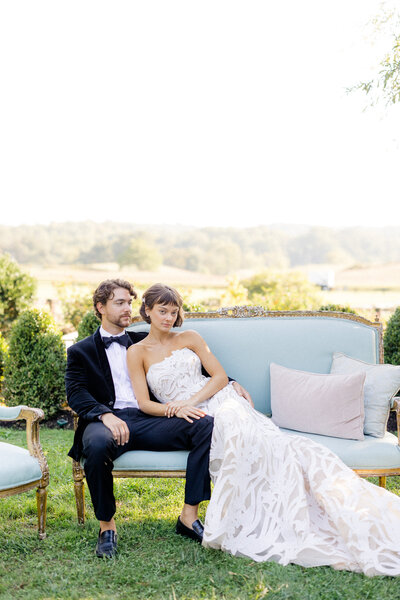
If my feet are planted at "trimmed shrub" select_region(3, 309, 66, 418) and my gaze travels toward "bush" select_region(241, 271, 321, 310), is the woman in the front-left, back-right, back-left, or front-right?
back-right

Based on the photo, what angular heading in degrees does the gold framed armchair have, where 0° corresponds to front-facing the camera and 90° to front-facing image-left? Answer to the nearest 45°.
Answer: approximately 315°

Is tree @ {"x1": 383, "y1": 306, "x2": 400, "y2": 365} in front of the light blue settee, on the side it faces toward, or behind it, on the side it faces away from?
behind

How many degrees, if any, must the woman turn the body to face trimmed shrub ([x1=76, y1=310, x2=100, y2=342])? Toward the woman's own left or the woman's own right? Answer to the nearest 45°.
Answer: approximately 135° to the woman's own right

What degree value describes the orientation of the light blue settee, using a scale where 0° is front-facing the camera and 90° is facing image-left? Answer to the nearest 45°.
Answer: approximately 0°

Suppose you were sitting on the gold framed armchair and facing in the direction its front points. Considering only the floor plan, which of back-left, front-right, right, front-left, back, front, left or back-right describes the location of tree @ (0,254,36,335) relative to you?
back-left

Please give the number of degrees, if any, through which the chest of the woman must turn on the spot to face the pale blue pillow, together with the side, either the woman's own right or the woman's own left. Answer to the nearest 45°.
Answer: approximately 135° to the woman's own left

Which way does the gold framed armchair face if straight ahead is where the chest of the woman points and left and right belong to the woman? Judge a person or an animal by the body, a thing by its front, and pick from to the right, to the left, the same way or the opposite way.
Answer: to the left
